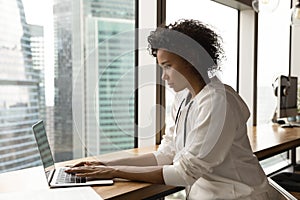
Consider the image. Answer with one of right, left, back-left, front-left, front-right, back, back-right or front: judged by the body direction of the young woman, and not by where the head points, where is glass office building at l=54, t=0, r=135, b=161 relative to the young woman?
front-right

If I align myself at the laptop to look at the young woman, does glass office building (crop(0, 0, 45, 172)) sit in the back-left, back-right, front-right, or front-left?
back-left

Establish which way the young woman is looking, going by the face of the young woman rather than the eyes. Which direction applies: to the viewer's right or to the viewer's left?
to the viewer's left

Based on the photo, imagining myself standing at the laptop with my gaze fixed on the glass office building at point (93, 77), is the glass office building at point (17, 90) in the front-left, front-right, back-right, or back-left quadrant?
front-left

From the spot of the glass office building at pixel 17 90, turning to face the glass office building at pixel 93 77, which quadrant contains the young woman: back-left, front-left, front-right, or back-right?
front-right

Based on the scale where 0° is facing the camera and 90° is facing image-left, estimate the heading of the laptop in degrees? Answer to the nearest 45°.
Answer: approximately 270°

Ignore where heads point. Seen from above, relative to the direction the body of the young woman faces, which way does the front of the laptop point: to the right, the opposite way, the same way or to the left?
the opposite way

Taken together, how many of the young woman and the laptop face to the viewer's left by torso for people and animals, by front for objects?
1

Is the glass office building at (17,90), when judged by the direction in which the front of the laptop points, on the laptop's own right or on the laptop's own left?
on the laptop's own left

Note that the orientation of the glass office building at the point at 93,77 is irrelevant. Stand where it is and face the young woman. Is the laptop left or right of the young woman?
right

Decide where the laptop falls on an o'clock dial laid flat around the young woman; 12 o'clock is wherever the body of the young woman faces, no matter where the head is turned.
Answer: The laptop is roughly at 12 o'clock from the young woman.

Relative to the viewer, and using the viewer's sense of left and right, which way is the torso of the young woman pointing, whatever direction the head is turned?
facing to the left of the viewer

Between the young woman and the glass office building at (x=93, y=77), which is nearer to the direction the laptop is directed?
the young woman

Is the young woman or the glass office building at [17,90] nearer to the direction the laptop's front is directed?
the young woman
